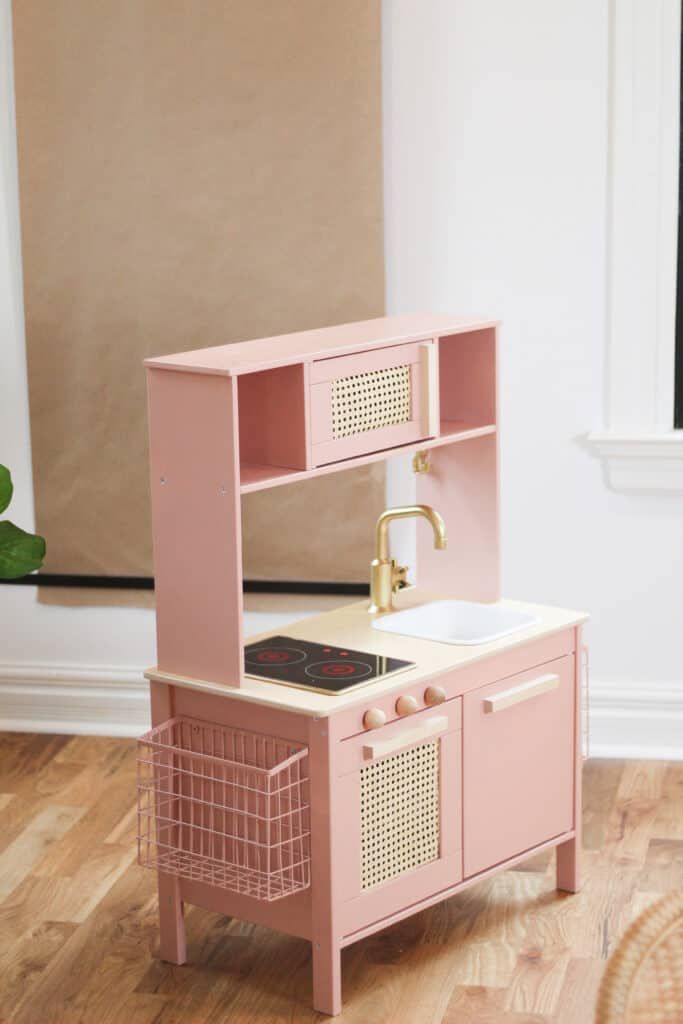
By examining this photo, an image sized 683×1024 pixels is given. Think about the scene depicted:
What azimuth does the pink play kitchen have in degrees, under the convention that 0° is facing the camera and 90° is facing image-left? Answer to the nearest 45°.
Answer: approximately 315°
